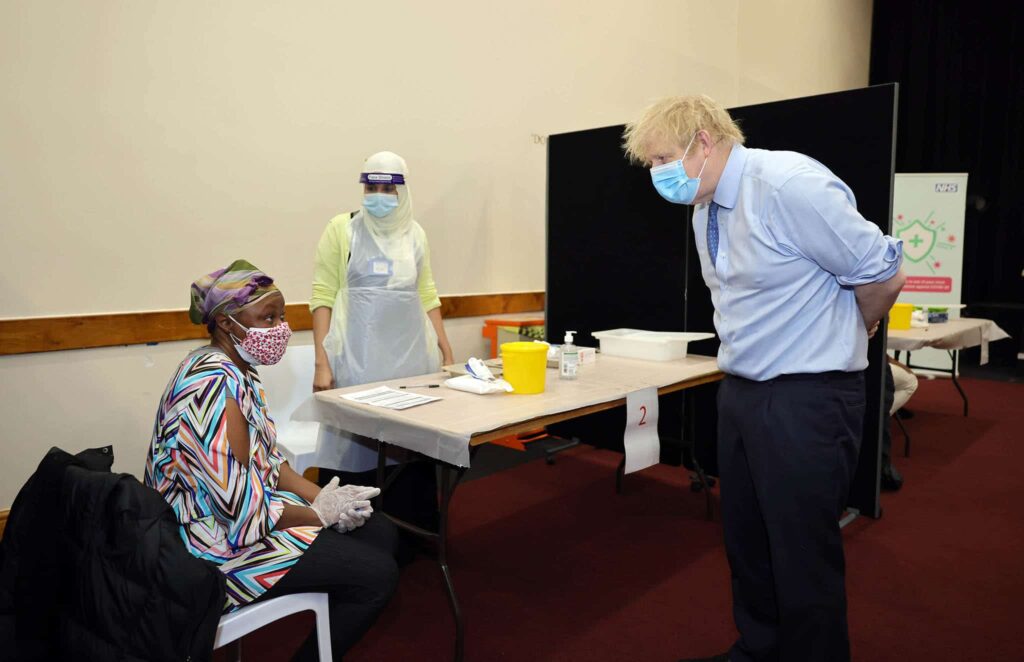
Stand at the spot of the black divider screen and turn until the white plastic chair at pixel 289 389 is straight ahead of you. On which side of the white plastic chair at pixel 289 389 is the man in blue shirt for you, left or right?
left

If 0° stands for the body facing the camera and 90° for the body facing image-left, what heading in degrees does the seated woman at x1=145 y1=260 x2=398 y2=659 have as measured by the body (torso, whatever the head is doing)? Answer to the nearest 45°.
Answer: approximately 270°

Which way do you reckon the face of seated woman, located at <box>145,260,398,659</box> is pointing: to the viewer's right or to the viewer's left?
to the viewer's right

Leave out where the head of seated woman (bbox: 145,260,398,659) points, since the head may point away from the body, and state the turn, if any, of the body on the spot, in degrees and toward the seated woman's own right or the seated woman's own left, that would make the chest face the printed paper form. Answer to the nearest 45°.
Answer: approximately 45° to the seated woman's own left

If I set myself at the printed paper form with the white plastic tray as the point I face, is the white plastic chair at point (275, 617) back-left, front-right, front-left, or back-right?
back-right

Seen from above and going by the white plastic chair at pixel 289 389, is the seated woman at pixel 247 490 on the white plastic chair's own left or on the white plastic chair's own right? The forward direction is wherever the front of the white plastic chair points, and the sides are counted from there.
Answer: on the white plastic chair's own right

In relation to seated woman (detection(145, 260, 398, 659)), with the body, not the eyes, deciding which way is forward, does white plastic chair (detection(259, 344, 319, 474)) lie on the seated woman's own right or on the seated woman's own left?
on the seated woman's own left

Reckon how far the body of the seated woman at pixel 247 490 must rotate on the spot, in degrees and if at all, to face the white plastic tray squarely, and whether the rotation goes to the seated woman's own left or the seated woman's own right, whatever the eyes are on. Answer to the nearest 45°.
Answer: approximately 45° to the seated woman's own left
